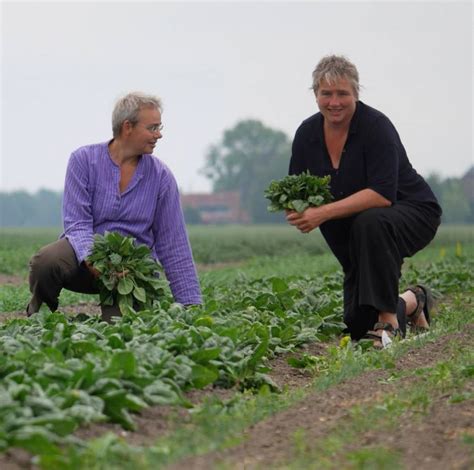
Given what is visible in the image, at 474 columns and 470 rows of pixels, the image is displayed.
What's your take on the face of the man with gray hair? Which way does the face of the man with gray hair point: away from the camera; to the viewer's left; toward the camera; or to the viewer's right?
to the viewer's right

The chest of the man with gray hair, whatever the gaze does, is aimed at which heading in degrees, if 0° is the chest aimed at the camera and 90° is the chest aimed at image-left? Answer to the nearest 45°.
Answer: approximately 0°
